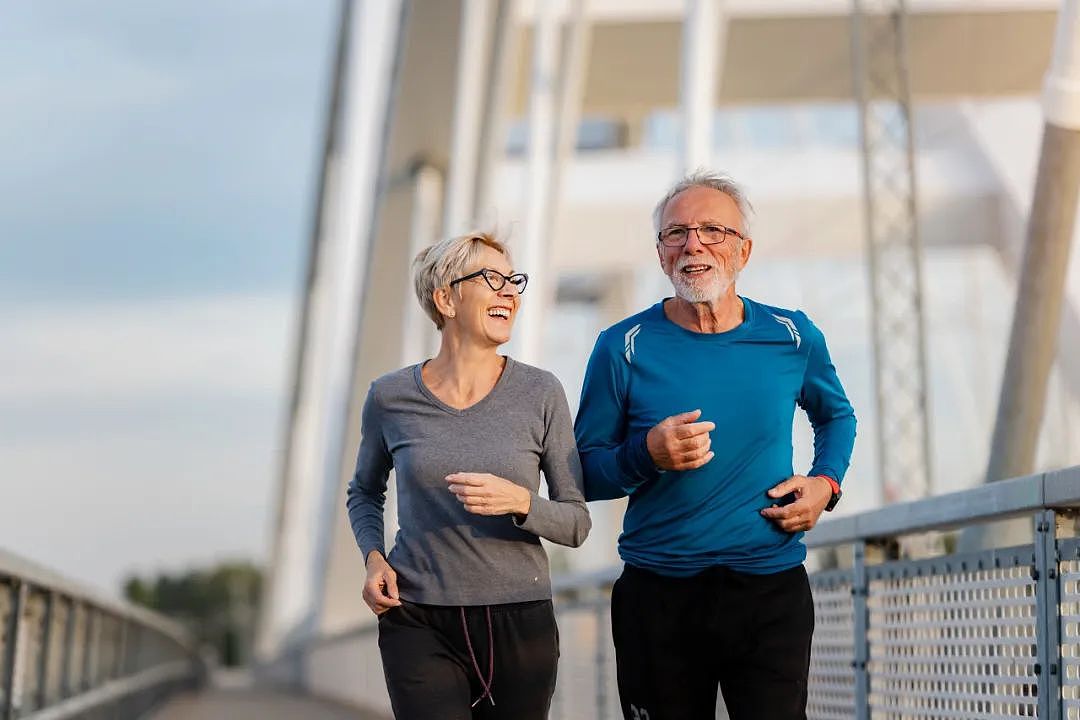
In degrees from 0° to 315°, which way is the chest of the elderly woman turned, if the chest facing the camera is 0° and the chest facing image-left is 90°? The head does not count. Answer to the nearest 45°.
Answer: approximately 0°

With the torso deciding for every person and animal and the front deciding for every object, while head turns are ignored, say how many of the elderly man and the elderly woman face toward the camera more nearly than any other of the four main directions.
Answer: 2

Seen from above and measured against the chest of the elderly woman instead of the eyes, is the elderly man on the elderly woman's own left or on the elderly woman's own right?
on the elderly woman's own left

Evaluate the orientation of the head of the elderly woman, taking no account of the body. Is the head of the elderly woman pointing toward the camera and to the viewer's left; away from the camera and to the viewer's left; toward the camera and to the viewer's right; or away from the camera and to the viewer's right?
toward the camera and to the viewer's right

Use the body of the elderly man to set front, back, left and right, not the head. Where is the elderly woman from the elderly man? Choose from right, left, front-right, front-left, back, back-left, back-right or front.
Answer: right

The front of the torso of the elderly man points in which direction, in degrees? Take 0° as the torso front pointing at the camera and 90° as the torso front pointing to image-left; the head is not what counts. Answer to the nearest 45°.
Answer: approximately 0°

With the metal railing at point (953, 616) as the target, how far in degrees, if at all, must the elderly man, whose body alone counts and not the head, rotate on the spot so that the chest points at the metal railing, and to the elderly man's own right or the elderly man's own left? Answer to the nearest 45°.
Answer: approximately 135° to the elderly man's own left

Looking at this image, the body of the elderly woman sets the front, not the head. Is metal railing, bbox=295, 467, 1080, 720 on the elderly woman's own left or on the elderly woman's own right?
on the elderly woman's own left
